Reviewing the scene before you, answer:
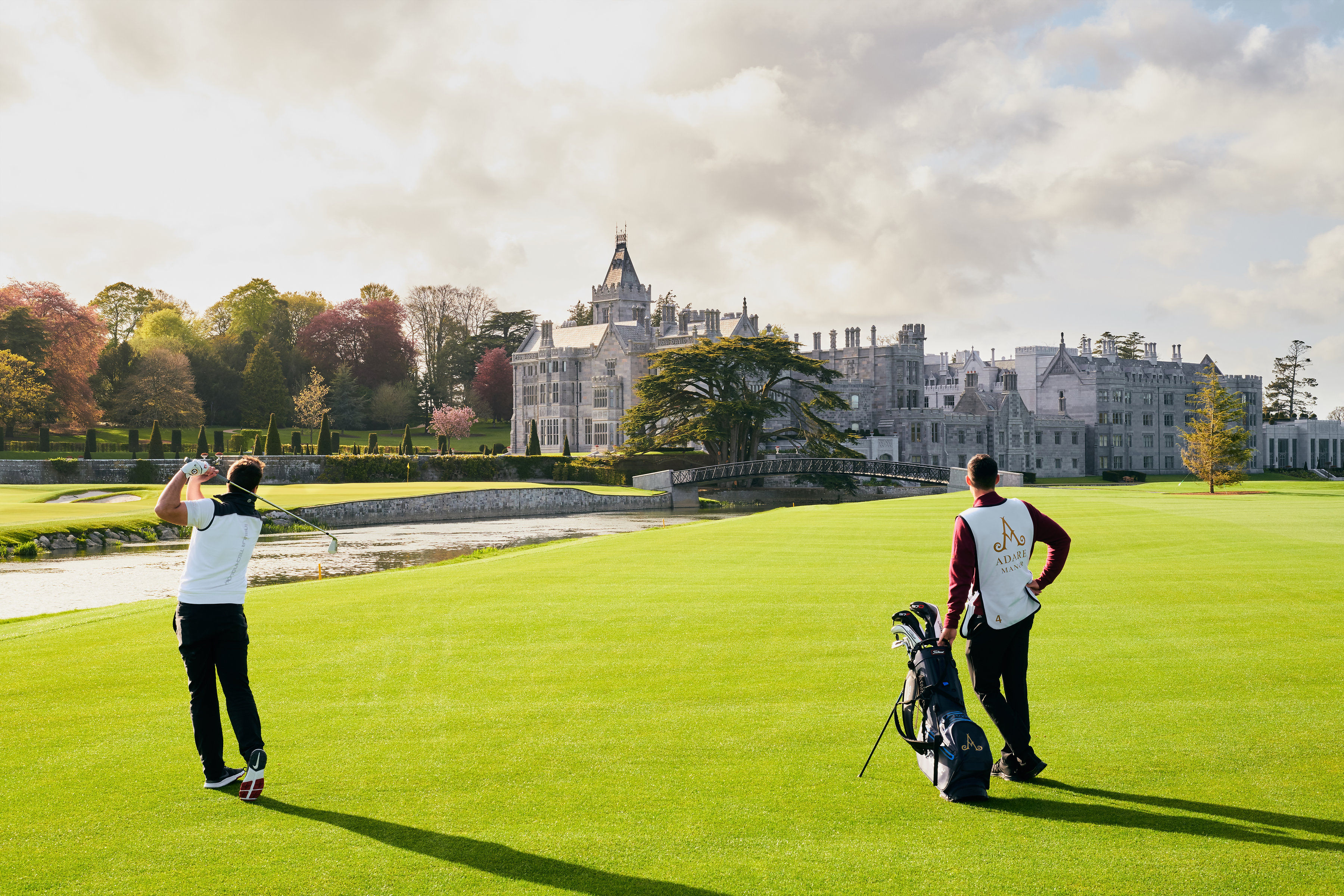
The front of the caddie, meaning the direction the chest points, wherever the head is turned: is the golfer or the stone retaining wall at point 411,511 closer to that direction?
the stone retaining wall

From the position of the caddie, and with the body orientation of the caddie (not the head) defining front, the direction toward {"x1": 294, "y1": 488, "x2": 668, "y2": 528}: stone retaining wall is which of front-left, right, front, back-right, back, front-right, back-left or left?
front

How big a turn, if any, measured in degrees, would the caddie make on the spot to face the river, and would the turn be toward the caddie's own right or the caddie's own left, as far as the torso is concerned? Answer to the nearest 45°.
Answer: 0° — they already face it

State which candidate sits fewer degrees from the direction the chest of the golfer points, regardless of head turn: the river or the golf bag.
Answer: the river

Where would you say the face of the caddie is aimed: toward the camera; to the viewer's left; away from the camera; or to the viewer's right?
away from the camera

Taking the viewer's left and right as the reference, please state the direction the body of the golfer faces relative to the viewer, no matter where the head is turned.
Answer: facing away from the viewer and to the left of the viewer

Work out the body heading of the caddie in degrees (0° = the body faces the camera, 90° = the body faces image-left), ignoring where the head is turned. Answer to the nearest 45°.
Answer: approximately 135°

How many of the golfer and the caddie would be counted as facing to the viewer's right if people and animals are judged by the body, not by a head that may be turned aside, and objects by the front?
0

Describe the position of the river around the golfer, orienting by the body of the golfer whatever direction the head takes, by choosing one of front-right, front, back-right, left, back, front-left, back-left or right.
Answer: front-right

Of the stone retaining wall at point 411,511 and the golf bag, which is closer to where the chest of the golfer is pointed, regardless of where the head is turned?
the stone retaining wall

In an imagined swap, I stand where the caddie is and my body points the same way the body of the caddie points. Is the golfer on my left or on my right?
on my left
